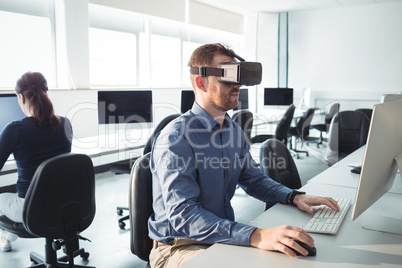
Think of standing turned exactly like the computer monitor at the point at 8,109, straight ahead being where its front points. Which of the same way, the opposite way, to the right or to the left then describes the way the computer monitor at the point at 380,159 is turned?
the opposite way

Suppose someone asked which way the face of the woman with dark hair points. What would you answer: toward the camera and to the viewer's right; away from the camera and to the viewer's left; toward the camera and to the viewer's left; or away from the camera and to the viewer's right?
away from the camera and to the viewer's left

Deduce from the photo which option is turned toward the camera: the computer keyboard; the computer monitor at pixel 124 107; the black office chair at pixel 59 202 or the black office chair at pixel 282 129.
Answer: the computer monitor

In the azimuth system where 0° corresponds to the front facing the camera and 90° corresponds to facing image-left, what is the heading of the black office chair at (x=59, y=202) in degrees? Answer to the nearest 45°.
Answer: approximately 135°

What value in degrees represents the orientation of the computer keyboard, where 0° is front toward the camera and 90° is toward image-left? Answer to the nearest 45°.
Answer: approximately 90°

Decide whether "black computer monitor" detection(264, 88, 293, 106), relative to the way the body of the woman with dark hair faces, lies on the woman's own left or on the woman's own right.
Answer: on the woman's own right

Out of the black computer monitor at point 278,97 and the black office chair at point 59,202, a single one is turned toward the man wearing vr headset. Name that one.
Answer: the black computer monitor

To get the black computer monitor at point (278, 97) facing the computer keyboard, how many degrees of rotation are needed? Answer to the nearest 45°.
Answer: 0° — it already faces it

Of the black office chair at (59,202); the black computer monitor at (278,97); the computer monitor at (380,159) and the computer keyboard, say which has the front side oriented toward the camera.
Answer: the black computer monitor
